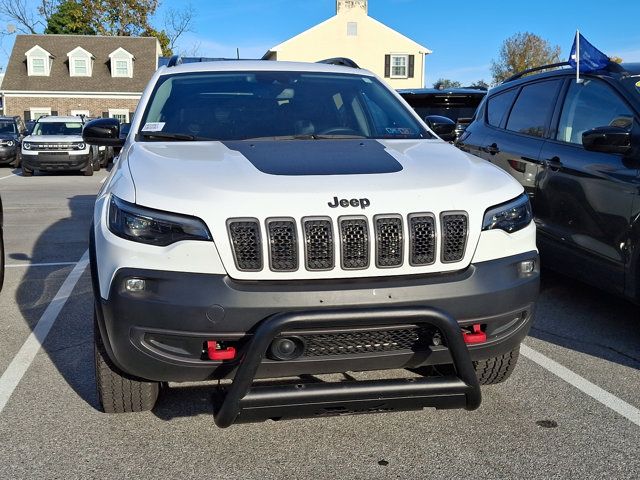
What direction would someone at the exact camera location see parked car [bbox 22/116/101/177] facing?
facing the viewer

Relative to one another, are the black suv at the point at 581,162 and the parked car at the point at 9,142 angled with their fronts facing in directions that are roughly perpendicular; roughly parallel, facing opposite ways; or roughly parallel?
roughly parallel

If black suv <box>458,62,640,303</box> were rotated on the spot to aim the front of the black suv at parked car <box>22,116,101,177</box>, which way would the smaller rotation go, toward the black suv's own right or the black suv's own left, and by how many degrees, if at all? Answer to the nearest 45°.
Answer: approximately 180°

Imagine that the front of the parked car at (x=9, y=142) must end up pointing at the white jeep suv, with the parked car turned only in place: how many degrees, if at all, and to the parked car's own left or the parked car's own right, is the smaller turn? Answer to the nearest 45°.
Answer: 0° — it already faces it

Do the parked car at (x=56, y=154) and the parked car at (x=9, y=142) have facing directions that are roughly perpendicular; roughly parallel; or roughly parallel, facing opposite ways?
roughly parallel

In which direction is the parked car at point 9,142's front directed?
toward the camera

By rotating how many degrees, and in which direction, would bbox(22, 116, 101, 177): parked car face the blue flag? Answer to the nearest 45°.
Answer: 0° — it already faces it

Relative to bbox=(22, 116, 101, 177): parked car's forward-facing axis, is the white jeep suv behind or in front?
in front

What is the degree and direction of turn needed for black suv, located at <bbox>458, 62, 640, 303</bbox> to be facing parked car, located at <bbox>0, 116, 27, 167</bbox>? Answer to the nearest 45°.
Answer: approximately 180°

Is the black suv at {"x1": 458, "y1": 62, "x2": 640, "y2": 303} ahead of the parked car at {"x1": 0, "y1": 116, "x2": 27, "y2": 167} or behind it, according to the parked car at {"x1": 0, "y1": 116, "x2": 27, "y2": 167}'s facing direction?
ahead

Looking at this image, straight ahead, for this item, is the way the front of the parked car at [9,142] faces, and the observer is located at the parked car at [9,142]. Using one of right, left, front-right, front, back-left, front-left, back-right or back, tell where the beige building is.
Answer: back-left

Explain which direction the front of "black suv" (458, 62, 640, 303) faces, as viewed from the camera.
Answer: facing the viewer and to the right of the viewer

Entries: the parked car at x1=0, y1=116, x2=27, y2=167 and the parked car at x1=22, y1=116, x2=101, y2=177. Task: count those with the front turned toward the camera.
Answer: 2

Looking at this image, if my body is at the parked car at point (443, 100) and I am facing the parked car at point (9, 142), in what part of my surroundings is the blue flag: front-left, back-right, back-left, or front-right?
back-left
